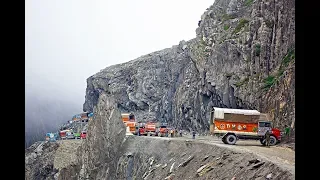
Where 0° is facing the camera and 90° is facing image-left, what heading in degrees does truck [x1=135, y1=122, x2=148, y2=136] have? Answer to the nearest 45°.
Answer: approximately 315°

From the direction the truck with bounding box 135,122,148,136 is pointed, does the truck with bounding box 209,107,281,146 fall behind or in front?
in front
